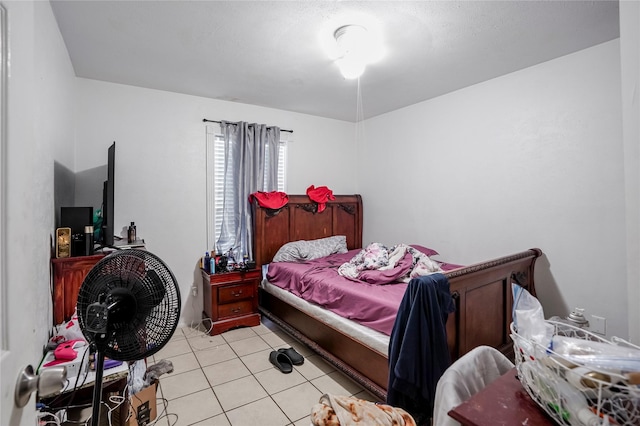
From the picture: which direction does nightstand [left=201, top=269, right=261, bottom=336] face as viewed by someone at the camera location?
facing the viewer and to the right of the viewer

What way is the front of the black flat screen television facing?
to the viewer's right

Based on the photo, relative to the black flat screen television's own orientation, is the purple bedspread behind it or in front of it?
in front

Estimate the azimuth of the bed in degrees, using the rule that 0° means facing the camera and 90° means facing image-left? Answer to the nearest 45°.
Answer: approximately 315°

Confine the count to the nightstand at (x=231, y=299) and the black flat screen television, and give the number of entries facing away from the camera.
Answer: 0
